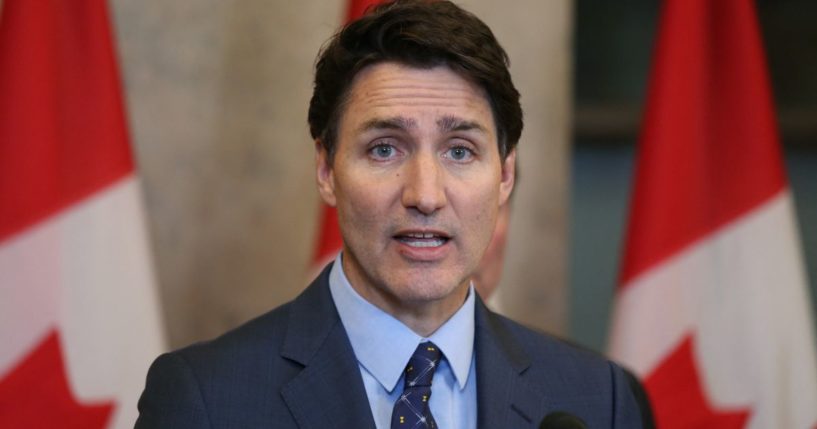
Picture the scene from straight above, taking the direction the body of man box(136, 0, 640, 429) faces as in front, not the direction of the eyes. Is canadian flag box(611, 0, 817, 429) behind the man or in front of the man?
behind

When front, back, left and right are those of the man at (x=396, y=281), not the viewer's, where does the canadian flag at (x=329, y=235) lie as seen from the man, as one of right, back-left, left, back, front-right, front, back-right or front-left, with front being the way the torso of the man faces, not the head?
back

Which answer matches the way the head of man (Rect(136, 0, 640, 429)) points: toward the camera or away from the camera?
toward the camera

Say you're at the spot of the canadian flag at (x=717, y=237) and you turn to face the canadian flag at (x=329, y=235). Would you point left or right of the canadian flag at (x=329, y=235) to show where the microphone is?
left

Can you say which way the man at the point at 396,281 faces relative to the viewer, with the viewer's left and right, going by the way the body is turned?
facing the viewer

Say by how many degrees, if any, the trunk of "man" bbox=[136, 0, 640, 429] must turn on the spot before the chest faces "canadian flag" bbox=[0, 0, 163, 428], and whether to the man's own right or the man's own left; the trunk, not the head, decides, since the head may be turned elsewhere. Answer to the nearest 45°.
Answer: approximately 135° to the man's own right

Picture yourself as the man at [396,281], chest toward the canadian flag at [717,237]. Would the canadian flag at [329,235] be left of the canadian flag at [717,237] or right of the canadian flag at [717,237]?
left

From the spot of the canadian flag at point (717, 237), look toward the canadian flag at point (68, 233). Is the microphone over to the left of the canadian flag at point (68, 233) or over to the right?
left
